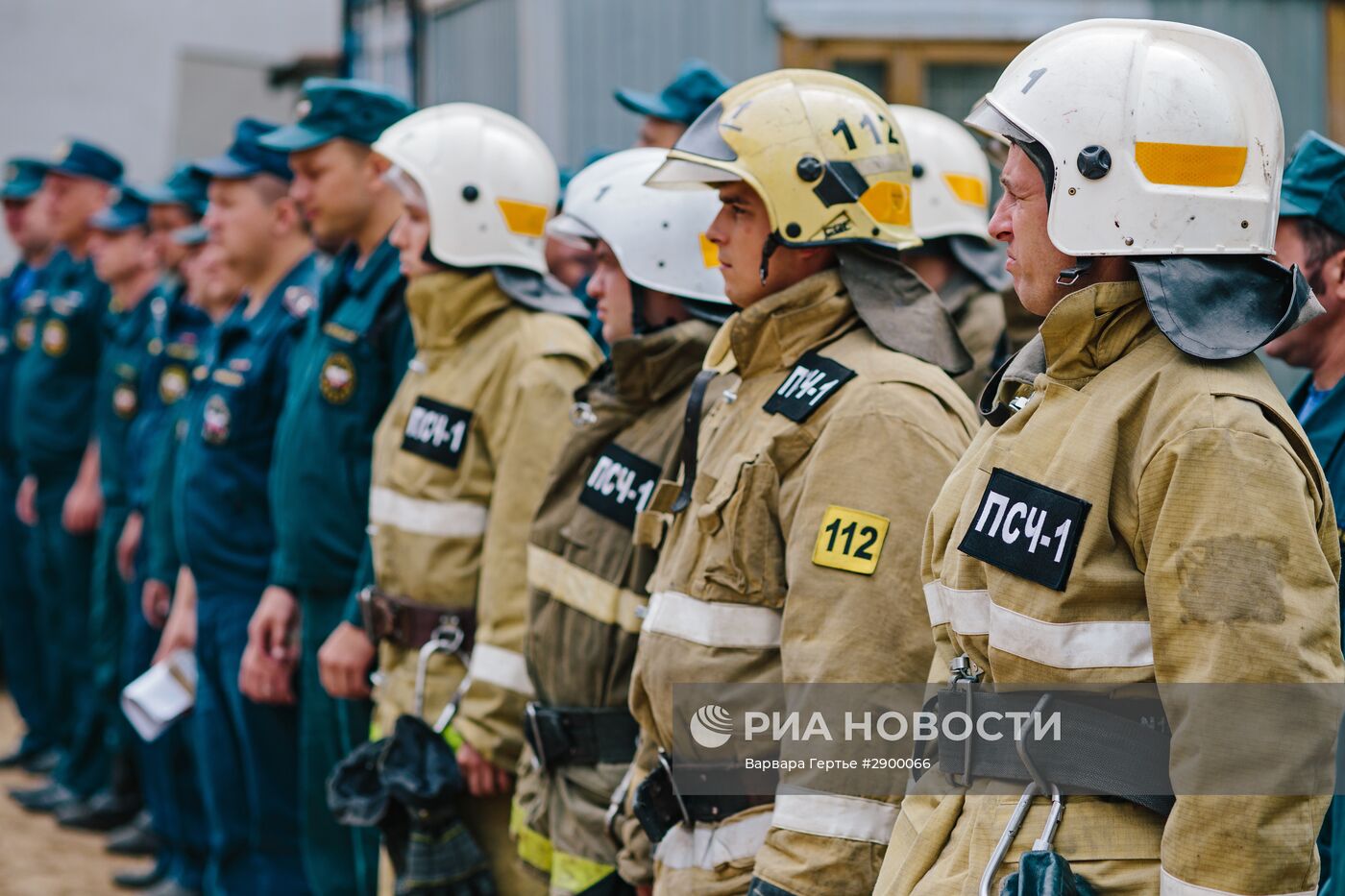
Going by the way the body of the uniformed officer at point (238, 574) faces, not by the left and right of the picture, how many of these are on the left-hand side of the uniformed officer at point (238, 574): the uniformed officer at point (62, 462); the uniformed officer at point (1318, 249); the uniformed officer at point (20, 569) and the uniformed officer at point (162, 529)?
1

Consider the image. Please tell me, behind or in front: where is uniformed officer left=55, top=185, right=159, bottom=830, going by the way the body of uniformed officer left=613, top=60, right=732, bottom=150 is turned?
in front

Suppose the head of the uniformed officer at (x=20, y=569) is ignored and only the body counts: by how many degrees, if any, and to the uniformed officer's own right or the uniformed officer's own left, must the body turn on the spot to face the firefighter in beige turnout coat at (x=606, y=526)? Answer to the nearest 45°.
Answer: approximately 45° to the uniformed officer's own left

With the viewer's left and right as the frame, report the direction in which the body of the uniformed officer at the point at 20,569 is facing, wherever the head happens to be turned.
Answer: facing the viewer and to the left of the viewer

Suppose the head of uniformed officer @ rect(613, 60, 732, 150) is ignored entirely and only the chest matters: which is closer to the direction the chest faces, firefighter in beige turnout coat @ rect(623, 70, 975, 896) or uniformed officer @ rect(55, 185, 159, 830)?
the uniformed officer

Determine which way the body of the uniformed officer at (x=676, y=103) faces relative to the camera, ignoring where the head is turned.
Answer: to the viewer's left

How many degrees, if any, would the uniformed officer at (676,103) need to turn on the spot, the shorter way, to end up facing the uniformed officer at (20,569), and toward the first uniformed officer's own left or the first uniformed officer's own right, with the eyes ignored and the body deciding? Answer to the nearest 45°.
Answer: approximately 45° to the first uniformed officer's own right

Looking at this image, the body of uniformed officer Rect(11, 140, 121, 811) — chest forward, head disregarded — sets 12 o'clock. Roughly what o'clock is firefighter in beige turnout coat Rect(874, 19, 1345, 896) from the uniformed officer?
The firefighter in beige turnout coat is roughly at 10 o'clock from the uniformed officer.

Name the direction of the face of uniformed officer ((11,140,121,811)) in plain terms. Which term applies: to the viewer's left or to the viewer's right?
to the viewer's left

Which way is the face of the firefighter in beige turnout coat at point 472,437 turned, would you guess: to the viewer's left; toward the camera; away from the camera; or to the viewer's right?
to the viewer's left

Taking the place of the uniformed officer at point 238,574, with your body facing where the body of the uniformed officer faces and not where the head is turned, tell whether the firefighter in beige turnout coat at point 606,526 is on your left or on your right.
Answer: on your left

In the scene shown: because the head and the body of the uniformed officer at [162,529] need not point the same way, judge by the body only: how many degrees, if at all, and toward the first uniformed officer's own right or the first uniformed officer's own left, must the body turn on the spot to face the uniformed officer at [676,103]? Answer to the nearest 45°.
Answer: approximately 90° to the first uniformed officer's own left

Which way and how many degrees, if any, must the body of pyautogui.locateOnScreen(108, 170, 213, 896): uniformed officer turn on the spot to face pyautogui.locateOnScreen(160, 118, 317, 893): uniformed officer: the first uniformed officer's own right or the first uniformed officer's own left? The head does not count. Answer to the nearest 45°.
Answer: approximately 45° to the first uniformed officer's own left

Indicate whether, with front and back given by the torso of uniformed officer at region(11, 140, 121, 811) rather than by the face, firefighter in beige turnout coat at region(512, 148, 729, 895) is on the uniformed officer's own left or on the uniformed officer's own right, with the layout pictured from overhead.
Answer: on the uniformed officer's own left

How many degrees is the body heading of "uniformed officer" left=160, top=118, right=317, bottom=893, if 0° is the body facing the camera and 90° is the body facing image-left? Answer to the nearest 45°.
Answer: approximately 45°

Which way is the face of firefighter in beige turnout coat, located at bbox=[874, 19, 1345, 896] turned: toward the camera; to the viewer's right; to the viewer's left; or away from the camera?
to the viewer's left

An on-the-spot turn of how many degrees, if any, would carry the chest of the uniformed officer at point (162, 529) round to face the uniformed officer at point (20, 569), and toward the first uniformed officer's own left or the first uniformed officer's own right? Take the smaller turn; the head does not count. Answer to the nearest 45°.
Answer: approximately 135° to the first uniformed officer's own right

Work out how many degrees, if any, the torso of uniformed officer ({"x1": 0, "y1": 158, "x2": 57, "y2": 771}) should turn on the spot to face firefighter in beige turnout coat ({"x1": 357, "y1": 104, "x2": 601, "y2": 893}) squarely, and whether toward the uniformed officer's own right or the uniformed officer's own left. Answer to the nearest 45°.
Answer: approximately 45° to the uniformed officer's own left

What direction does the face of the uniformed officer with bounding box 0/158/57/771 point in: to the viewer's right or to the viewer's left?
to the viewer's left
